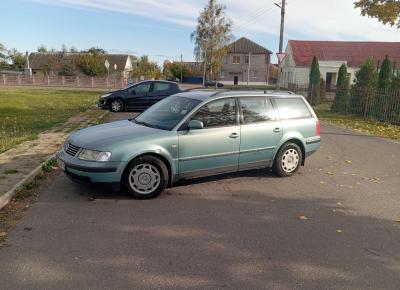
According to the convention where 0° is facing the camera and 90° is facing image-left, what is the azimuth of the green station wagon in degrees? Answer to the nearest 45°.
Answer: approximately 45°

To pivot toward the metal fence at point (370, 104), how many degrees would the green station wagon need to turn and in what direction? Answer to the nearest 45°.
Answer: approximately 180°

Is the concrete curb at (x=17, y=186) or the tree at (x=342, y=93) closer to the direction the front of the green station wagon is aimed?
the concrete curb

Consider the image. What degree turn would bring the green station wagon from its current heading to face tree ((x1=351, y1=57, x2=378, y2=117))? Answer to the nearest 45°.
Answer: approximately 180°

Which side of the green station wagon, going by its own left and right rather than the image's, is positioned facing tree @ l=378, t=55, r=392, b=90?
back

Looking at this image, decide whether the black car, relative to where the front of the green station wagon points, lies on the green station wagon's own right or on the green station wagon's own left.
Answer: on the green station wagon's own right

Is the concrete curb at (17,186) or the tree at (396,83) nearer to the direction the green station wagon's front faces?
the concrete curb

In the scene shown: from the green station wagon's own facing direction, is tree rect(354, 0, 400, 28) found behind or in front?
behind

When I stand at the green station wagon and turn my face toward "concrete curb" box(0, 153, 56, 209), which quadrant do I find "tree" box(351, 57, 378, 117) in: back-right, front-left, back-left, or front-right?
back-right

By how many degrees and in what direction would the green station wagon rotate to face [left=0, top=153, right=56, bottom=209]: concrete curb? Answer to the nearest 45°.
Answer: approximately 45° to its right

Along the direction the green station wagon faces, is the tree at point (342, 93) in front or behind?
behind

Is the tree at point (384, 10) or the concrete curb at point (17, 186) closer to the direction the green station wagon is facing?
the concrete curb
